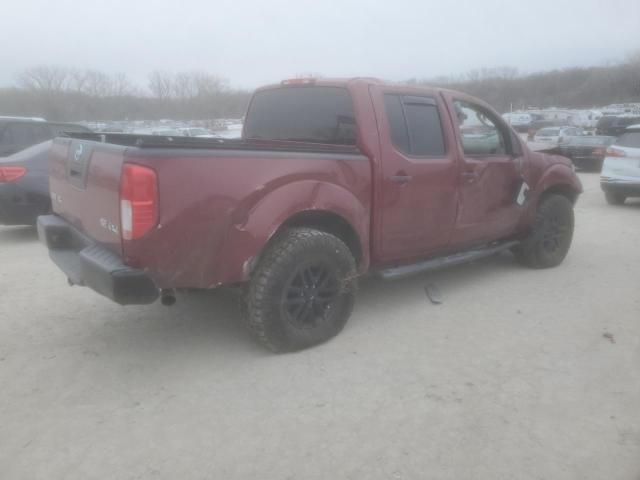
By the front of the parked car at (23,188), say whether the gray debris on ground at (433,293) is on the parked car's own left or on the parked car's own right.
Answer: on the parked car's own right

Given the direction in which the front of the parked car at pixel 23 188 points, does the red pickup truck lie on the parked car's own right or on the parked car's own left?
on the parked car's own right

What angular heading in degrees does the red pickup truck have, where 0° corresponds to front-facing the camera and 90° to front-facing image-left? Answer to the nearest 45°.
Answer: approximately 225°

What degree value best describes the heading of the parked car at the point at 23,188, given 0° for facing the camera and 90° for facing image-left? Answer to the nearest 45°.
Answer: approximately 225°

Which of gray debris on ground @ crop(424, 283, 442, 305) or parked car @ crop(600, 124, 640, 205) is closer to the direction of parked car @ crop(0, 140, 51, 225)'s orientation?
the parked car

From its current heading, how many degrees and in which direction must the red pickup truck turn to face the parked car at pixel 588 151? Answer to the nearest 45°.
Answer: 0° — it already faces it
